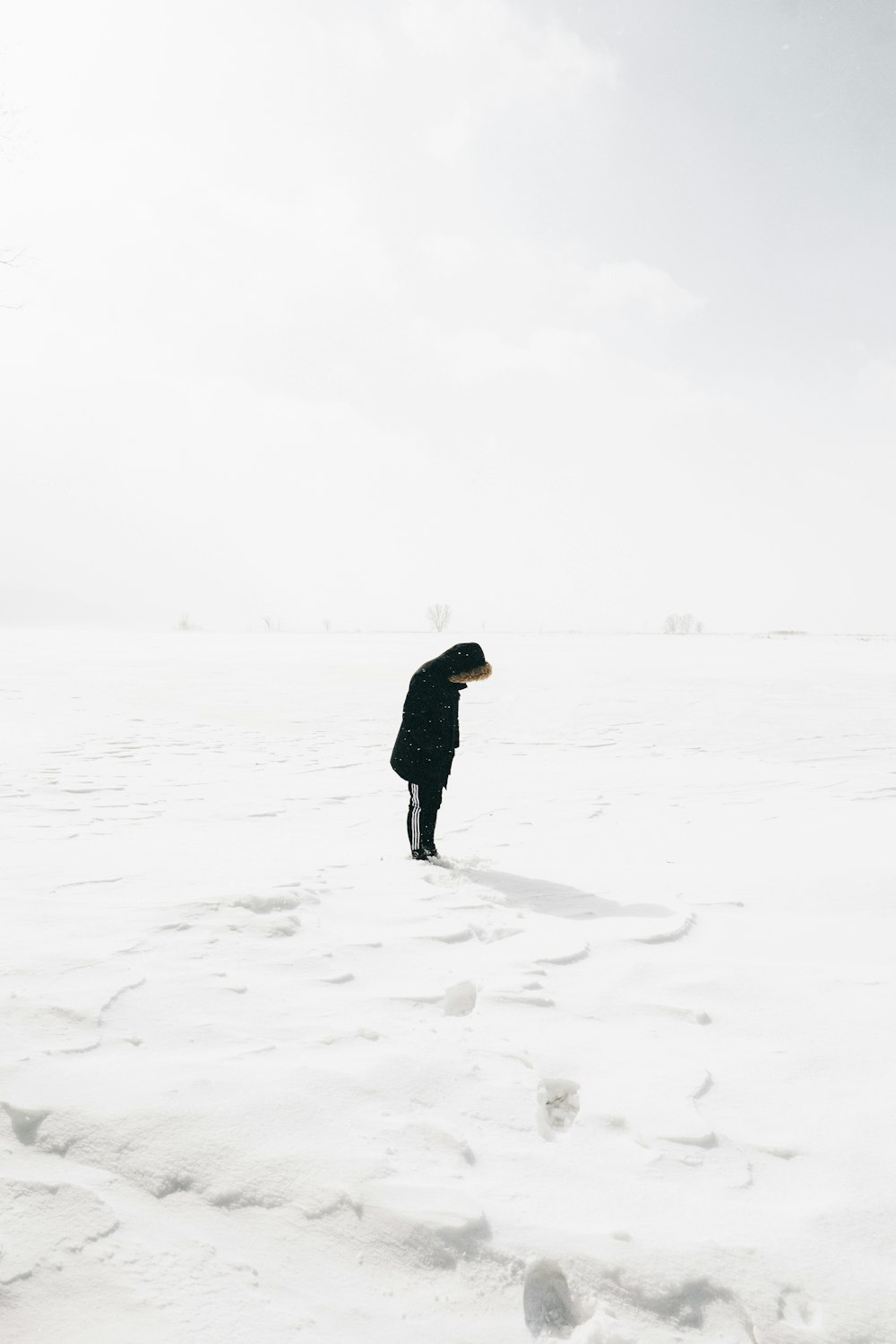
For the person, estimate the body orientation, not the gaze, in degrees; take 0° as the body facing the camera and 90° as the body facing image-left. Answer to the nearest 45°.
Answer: approximately 270°

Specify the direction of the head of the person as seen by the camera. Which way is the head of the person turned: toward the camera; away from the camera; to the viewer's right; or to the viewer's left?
to the viewer's right
